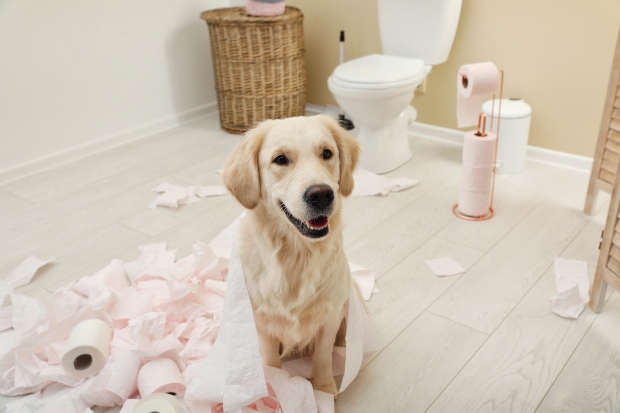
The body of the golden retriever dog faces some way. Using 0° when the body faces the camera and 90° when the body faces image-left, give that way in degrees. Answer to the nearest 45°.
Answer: approximately 0°

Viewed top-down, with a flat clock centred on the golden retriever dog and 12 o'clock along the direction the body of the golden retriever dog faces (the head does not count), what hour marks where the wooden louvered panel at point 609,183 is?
The wooden louvered panel is roughly at 8 o'clock from the golden retriever dog.

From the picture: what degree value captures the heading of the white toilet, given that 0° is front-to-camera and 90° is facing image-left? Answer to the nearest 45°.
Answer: approximately 45°

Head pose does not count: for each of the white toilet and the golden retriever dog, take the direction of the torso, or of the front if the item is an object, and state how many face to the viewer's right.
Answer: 0

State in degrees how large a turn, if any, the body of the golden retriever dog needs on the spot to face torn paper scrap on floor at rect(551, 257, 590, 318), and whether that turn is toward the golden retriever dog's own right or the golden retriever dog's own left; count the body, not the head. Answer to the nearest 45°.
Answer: approximately 90° to the golden retriever dog's own left

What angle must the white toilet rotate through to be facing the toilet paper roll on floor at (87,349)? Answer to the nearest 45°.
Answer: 0° — it already faces it

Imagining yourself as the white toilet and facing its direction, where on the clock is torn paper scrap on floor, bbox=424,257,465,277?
The torn paper scrap on floor is roughly at 10 o'clock from the white toilet.

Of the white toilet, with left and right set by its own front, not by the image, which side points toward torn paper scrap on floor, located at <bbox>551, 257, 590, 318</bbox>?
left

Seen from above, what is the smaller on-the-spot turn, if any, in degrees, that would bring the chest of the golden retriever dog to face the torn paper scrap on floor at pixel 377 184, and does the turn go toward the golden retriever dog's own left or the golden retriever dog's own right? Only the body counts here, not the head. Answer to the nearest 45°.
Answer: approximately 180°
